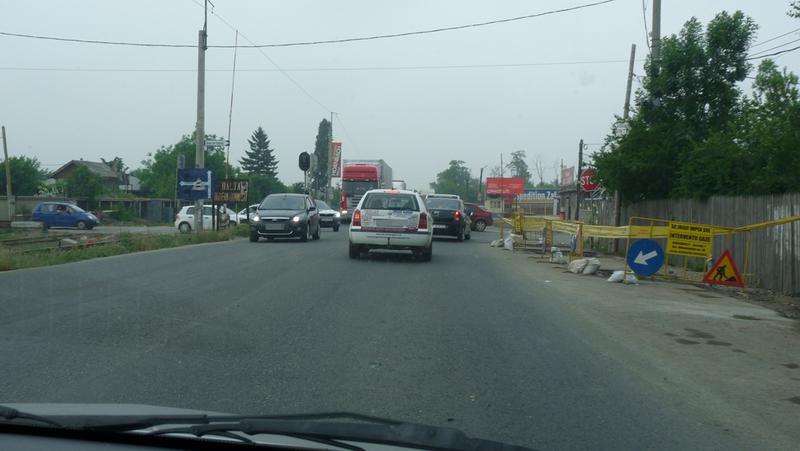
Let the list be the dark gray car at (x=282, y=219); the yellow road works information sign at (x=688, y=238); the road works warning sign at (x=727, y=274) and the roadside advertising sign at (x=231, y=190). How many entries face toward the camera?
4

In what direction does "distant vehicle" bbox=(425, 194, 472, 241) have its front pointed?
away from the camera

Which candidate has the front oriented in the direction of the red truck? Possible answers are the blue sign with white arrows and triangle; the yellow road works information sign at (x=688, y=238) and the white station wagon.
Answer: the white station wagon

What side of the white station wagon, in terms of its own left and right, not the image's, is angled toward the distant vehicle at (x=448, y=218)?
front

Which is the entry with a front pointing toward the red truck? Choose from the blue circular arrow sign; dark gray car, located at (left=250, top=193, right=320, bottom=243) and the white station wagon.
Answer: the white station wagon

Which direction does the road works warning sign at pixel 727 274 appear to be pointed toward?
toward the camera

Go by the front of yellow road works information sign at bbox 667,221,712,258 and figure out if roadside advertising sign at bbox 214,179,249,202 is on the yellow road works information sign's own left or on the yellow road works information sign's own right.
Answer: on the yellow road works information sign's own right

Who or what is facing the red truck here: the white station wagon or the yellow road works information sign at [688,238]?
the white station wagon

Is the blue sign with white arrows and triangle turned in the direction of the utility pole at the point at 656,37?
no

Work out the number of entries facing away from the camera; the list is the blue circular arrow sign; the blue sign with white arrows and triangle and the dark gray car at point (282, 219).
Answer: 0

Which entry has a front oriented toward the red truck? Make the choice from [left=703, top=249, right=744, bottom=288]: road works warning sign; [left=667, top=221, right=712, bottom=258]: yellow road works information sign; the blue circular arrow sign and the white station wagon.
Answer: the white station wagon

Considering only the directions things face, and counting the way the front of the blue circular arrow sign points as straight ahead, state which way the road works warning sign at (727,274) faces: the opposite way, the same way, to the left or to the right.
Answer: the same way

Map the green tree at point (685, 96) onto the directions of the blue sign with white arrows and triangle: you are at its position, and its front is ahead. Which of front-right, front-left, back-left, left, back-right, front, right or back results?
front-left

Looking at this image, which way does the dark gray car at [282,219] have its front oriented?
toward the camera

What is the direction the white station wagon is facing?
away from the camera

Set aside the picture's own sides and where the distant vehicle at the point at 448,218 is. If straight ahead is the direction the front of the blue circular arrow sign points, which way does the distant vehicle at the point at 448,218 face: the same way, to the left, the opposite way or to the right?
the opposite way

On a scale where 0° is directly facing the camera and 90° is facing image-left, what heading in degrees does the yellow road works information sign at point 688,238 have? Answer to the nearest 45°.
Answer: approximately 0°

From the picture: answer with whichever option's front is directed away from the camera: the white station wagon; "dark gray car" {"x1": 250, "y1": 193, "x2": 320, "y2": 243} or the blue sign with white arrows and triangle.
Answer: the white station wagon
